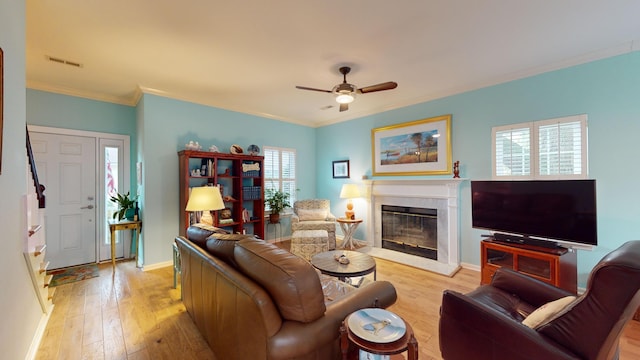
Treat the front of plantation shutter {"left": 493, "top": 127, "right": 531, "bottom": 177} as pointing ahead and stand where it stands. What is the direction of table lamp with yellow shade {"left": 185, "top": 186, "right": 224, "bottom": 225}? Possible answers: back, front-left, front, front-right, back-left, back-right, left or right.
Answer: front-right

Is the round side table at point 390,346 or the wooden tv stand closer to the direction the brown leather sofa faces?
the wooden tv stand

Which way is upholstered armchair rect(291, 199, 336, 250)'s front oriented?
toward the camera

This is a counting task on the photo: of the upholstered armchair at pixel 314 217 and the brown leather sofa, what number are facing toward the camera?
1

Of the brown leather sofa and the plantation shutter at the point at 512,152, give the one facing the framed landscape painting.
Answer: the brown leather sofa

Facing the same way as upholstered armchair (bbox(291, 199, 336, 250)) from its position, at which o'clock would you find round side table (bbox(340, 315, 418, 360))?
The round side table is roughly at 12 o'clock from the upholstered armchair.

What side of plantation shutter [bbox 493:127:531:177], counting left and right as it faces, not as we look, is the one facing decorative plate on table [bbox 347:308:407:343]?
front

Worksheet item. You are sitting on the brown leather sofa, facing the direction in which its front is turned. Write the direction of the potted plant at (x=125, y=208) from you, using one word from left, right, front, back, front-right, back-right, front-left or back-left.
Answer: left

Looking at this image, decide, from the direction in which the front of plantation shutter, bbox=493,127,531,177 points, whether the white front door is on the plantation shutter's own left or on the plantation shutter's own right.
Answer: on the plantation shutter's own right

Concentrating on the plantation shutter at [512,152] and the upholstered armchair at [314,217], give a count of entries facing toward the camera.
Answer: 2

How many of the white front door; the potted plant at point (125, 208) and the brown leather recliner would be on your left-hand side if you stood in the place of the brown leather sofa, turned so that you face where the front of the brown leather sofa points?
2

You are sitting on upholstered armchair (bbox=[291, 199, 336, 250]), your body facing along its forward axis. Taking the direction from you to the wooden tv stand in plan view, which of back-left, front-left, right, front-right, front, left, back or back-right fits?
front-left

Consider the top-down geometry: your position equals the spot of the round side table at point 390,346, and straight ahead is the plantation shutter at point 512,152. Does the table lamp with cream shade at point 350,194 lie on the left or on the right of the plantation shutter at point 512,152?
left

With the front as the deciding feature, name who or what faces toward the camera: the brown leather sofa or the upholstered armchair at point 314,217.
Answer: the upholstered armchair

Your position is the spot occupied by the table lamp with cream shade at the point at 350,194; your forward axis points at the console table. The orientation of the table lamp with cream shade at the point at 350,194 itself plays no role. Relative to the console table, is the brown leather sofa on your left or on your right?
left

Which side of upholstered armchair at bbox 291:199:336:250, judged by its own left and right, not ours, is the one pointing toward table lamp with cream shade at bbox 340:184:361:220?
left

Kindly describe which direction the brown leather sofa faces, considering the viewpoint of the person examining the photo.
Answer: facing away from the viewer and to the right of the viewer

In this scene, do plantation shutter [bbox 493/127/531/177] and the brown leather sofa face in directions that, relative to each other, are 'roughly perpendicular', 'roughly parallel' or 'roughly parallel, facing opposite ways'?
roughly parallel, facing opposite ways

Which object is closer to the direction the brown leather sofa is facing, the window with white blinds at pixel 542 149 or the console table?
the window with white blinds

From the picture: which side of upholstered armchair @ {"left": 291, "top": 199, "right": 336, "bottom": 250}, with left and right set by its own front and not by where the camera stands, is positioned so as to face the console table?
right

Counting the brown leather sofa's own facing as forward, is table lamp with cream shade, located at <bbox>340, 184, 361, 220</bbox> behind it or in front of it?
in front

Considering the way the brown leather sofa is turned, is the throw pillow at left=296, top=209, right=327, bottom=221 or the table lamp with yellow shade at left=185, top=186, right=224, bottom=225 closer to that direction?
the throw pillow
